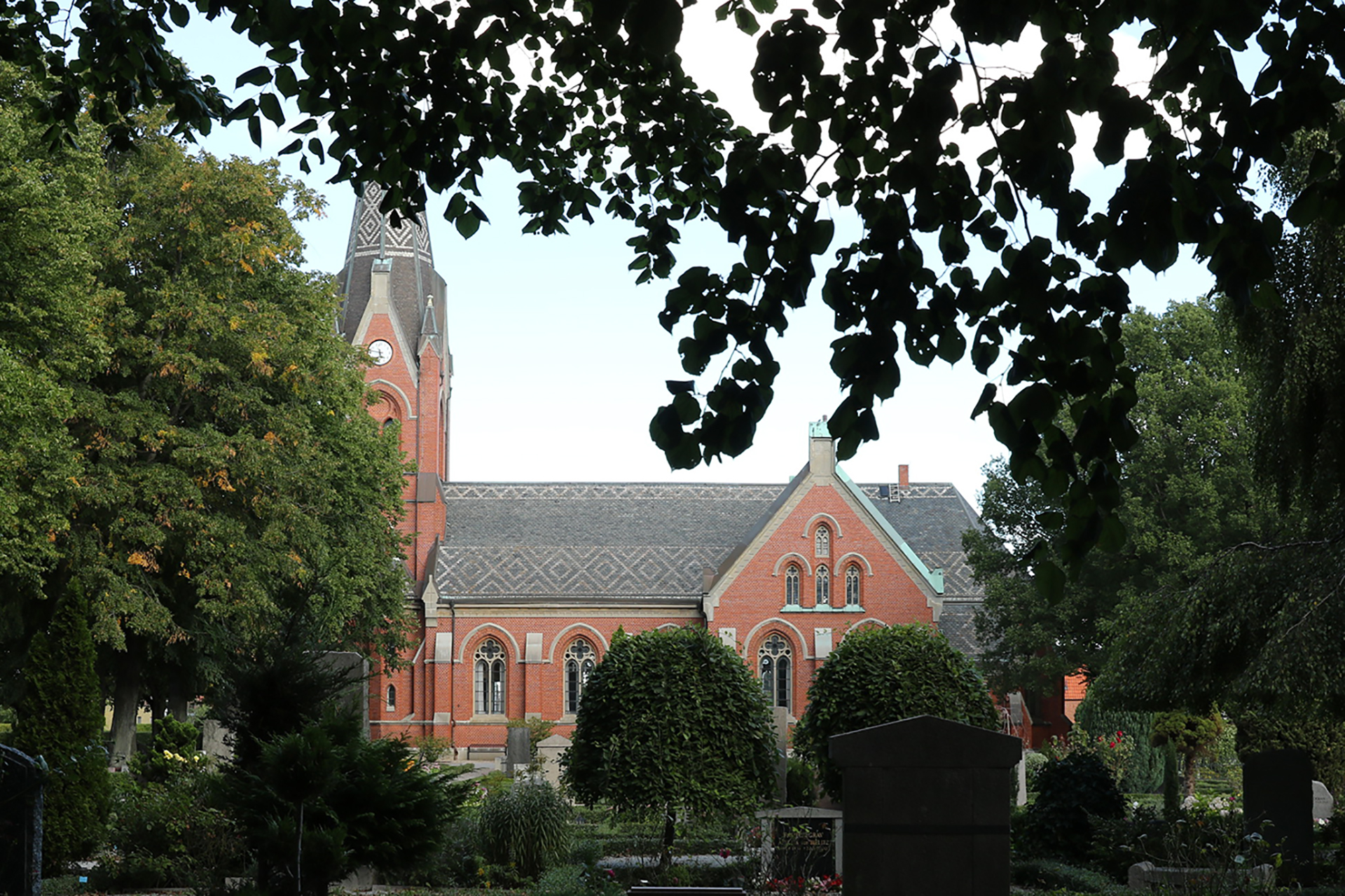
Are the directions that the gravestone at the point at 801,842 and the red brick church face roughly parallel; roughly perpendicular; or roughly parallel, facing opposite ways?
roughly perpendicular

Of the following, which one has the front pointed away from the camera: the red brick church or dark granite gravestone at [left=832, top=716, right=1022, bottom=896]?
the dark granite gravestone

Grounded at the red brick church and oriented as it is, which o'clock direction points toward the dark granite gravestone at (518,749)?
The dark granite gravestone is roughly at 9 o'clock from the red brick church.

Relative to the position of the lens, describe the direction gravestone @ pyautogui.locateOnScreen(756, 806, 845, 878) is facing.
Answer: facing the viewer

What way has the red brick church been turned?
to the viewer's left

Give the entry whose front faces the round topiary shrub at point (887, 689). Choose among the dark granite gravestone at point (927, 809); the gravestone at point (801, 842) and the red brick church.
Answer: the dark granite gravestone

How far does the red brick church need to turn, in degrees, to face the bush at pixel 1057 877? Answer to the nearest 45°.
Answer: approximately 90° to its left

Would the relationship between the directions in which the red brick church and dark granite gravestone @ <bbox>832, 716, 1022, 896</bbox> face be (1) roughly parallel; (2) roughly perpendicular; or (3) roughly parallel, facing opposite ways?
roughly perpendicular

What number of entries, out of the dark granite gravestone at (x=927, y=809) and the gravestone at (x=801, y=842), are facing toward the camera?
1

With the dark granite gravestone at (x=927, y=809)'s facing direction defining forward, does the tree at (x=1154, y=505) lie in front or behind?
in front

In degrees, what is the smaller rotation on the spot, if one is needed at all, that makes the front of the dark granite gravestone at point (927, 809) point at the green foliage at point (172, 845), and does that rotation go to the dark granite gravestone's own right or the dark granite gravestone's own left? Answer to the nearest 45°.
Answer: approximately 45° to the dark granite gravestone's own left

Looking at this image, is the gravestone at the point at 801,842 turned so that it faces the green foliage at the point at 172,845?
no

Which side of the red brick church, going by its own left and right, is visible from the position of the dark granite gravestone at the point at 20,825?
left
